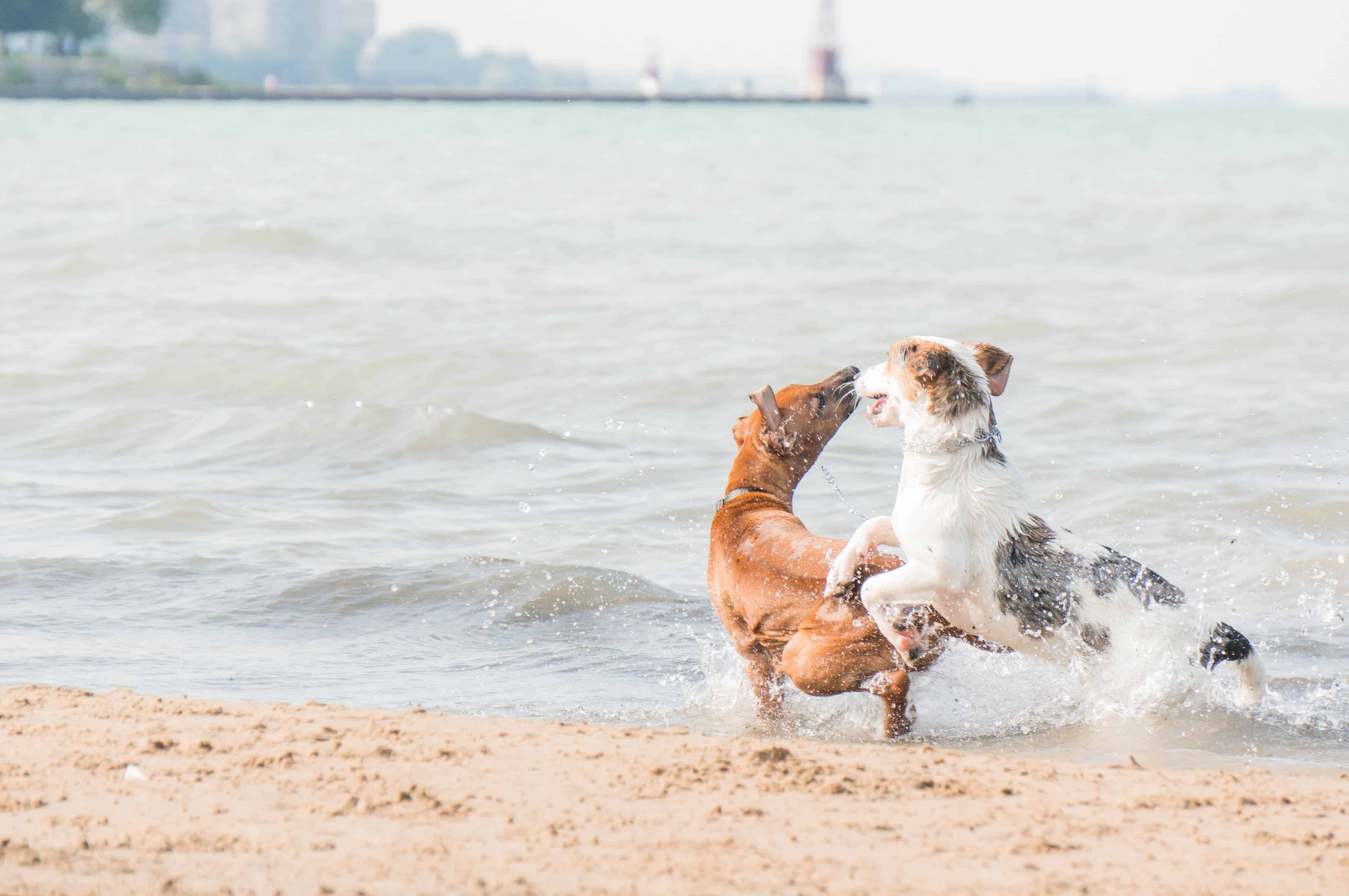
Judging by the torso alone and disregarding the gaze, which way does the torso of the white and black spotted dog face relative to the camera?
to the viewer's left
